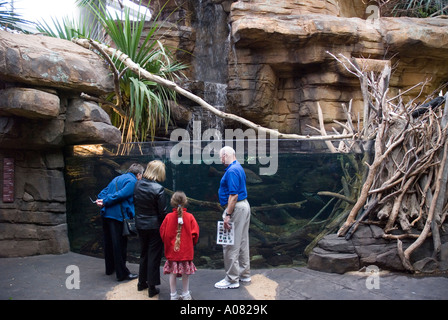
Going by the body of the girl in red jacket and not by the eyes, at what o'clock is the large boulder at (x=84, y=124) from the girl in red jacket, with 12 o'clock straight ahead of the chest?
The large boulder is roughly at 11 o'clock from the girl in red jacket.

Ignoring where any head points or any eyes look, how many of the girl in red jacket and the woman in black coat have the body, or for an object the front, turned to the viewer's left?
0

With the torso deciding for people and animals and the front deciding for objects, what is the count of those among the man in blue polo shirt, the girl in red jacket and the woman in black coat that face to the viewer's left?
1

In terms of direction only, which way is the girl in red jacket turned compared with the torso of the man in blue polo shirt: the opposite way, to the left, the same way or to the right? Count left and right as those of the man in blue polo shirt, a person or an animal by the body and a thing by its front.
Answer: to the right

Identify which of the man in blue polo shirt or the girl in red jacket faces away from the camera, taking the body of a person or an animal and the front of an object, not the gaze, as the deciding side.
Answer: the girl in red jacket

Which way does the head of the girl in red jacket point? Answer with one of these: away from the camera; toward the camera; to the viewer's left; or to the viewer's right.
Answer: away from the camera

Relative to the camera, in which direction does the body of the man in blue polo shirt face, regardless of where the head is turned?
to the viewer's left

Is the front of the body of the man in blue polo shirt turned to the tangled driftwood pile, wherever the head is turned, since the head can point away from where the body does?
no

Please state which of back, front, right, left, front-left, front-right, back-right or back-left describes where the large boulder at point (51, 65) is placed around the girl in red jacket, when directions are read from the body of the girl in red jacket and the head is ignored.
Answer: front-left

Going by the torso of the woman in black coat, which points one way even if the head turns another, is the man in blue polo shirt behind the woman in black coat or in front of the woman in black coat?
in front

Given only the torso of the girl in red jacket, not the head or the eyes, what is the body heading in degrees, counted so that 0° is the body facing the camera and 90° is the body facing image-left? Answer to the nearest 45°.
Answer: approximately 180°

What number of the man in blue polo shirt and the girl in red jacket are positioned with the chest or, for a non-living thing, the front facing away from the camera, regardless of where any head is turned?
1

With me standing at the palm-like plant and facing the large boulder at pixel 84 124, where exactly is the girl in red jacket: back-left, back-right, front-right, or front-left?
front-left

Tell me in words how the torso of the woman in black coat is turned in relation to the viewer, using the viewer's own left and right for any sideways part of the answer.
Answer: facing away from the viewer and to the right of the viewer

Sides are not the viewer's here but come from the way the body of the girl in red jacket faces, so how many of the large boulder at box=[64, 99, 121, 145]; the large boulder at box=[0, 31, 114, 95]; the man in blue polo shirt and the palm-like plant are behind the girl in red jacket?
0

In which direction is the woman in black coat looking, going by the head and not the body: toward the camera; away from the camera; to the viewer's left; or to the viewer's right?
away from the camera
